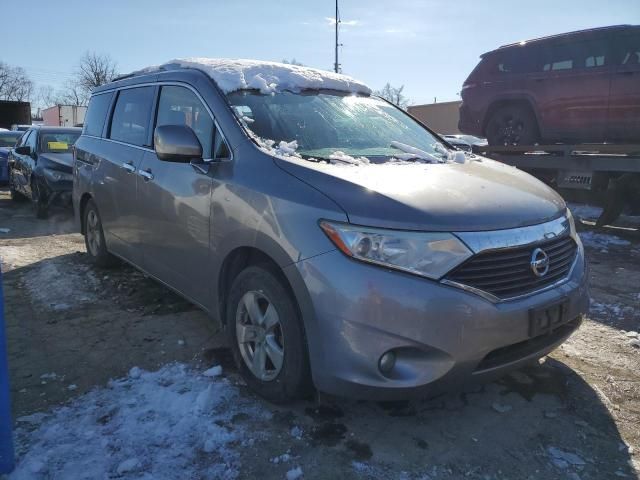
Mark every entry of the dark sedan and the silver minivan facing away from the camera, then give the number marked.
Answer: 0

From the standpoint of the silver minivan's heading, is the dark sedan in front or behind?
behind

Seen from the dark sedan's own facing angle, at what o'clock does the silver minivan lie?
The silver minivan is roughly at 1 o'clock from the dark sedan.

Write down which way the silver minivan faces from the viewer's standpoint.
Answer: facing the viewer and to the right of the viewer

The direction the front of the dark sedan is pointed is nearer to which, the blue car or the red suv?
the red suv

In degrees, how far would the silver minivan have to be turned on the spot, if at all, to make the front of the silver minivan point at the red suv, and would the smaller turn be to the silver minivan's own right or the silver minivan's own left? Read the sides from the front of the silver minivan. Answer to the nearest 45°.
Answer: approximately 90° to the silver minivan's own left

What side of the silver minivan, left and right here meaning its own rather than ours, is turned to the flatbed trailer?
left

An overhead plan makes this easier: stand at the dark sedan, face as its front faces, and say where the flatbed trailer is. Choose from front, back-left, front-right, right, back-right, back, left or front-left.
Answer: front
